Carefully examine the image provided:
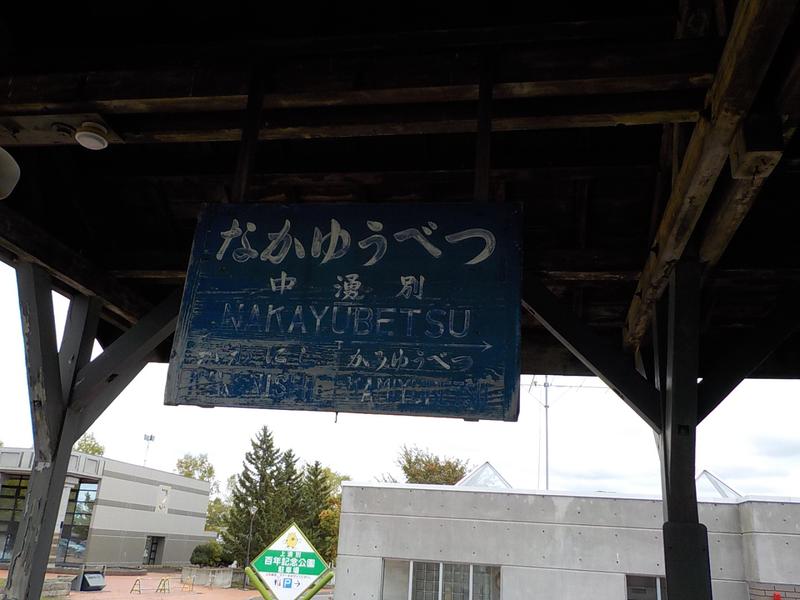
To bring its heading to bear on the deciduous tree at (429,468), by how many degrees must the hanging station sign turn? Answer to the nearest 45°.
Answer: approximately 180°

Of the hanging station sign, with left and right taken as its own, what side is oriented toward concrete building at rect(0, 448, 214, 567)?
back

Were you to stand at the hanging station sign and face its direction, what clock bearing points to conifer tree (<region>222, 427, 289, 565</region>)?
The conifer tree is roughly at 6 o'clock from the hanging station sign.

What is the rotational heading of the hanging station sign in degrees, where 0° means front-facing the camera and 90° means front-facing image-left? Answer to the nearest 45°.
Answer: approximately 0°

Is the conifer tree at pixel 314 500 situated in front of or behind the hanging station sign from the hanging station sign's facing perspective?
behind

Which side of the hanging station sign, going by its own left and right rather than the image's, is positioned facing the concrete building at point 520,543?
back

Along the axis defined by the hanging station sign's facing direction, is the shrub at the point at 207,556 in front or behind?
behind

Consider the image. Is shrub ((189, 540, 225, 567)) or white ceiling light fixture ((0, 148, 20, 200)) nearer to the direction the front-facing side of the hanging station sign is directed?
the white ceiling light fixture

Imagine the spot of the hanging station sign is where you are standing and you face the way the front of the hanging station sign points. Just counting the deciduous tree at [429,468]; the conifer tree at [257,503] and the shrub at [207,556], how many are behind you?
3

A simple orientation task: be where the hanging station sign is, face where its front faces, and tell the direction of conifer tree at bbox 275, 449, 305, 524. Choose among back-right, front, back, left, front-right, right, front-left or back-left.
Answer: back

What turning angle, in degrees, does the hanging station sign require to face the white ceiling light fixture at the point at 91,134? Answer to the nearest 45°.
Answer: approximately 90° to its right

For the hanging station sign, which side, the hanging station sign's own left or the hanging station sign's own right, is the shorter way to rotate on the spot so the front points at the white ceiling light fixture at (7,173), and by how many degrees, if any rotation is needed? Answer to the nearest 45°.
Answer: approximately 45° to the hanging station sign's own right
